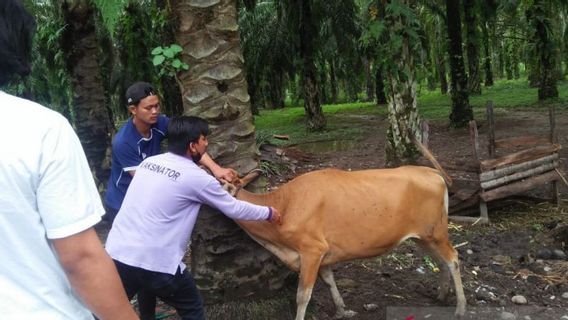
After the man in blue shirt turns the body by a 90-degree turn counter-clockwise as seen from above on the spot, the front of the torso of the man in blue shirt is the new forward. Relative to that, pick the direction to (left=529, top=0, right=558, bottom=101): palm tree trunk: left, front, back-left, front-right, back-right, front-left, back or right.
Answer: front

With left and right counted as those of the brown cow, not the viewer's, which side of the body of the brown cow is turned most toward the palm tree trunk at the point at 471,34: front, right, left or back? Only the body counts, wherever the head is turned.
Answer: right

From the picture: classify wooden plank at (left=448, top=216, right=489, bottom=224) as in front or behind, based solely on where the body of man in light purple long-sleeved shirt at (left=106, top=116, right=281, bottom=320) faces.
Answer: in front

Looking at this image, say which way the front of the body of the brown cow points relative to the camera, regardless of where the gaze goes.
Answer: to the viewer's left

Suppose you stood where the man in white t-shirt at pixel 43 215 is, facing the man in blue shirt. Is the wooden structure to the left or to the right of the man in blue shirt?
right

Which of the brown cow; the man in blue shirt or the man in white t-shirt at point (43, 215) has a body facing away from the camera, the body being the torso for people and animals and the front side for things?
the man in white t-shirt

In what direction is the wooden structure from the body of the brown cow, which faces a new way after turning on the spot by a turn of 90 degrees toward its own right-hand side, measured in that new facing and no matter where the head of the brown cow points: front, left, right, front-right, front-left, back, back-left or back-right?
front-right

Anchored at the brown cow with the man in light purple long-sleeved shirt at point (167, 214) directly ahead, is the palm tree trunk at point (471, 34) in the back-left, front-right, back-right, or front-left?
back-right

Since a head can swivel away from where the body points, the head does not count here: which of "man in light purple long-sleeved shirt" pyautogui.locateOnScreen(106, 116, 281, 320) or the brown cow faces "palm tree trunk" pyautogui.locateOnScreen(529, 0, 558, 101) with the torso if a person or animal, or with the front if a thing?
the man in light purple long-sleeved shirt

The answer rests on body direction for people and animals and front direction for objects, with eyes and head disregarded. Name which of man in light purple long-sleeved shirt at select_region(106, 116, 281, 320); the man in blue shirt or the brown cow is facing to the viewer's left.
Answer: the brown cow

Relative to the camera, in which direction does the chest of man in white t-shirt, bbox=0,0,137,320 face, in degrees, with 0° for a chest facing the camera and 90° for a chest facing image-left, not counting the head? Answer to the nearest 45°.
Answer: approximately 180°

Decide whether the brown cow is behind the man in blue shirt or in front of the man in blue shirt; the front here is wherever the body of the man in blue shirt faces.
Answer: in front

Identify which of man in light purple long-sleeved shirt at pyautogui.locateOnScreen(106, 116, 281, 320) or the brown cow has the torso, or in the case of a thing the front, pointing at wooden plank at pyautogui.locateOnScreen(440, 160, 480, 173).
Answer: the man in light purple long-sleeved shirt

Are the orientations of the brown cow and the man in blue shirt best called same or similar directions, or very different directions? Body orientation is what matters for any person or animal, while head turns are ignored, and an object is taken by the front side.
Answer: very different directions

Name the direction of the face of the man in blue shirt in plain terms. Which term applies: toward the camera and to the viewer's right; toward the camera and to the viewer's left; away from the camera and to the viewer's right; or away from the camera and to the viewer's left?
toward the camera and to the viewer's right
